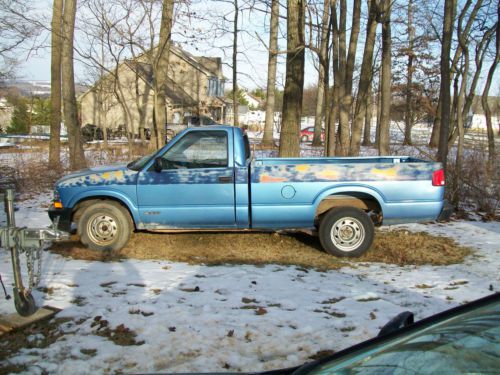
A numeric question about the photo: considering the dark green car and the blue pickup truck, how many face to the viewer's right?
0

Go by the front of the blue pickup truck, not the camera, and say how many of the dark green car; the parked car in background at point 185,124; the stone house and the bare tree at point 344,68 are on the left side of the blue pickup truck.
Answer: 1

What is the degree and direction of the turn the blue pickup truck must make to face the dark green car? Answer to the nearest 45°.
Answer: approximately 90° to its left

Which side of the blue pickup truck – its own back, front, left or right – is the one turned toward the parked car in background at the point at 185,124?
right

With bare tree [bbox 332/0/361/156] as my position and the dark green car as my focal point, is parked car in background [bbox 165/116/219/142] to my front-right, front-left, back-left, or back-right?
back-right

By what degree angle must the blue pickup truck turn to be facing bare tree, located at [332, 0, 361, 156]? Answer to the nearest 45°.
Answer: approximately 90° to its right

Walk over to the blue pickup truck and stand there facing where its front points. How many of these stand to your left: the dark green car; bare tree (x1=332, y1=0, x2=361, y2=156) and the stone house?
1

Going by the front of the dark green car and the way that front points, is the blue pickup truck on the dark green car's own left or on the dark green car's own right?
on the dark green car's own right

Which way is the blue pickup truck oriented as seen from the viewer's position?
to the viewer's left
